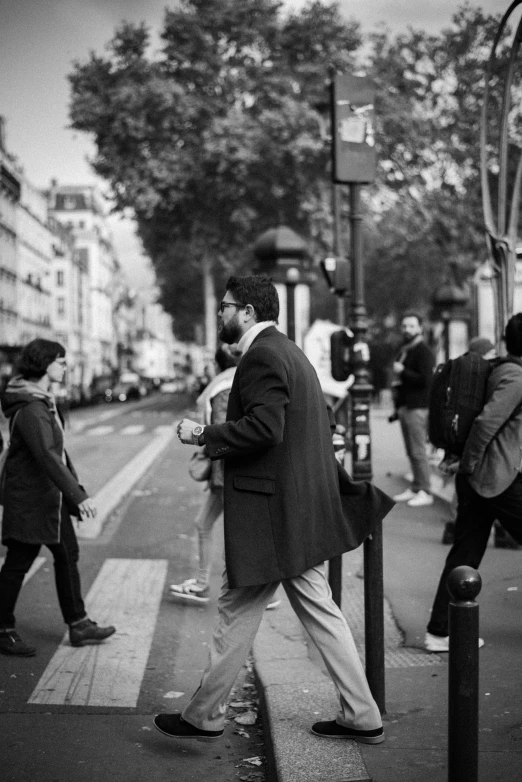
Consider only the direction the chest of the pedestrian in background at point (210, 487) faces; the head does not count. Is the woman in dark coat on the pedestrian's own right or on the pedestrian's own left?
on the pedestrian's own left

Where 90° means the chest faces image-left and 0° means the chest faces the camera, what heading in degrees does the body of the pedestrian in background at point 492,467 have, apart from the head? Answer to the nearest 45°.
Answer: approximately 270°

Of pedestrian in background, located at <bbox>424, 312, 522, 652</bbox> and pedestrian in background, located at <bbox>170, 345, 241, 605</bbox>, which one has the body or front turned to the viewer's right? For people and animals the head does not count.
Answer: pedestrian in background, located at <bbox>424, 312, 522, 652</bbox>

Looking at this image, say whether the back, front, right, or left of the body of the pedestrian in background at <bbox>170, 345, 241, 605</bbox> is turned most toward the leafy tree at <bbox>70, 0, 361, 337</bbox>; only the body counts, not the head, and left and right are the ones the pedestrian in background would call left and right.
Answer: right

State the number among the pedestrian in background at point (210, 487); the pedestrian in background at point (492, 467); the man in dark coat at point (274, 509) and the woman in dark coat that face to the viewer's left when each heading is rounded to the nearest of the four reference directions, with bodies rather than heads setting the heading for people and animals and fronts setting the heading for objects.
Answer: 2

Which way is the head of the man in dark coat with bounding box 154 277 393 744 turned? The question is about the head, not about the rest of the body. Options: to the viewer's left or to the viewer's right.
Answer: to the viewer's left

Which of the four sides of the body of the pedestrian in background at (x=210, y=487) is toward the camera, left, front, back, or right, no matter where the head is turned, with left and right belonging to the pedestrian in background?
left

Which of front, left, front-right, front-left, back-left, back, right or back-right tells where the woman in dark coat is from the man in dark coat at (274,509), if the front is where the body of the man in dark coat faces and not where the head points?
front-right

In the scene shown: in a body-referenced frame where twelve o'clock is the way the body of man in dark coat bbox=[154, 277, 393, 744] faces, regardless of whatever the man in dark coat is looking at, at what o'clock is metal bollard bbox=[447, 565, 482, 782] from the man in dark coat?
The metal bollard is roughly at 8 o'clock from the man in dark coat.

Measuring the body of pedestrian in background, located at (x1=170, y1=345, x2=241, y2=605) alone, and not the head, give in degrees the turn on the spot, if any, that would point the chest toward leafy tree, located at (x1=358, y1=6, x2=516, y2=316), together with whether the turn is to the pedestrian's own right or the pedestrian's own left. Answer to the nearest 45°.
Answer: approximately 90° to the pedestrian's own right

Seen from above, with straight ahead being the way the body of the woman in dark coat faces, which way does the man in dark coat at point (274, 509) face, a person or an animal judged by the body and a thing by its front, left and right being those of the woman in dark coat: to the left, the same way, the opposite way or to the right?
the opposite way

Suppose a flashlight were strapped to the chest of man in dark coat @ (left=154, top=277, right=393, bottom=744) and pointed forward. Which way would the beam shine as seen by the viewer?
to the viewer's left

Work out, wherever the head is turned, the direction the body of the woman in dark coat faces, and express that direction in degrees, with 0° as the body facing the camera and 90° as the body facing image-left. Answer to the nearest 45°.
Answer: approximately 270°

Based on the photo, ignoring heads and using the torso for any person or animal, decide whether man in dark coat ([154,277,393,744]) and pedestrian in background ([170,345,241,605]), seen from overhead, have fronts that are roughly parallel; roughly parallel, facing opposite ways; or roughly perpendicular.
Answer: roughly parallel

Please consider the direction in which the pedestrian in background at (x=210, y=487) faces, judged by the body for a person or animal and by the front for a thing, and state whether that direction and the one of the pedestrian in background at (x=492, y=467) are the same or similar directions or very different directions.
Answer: very different directions

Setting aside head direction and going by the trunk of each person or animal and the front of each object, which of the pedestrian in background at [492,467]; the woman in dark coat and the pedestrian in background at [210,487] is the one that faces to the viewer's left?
the pedestrian in background at [210,487]
